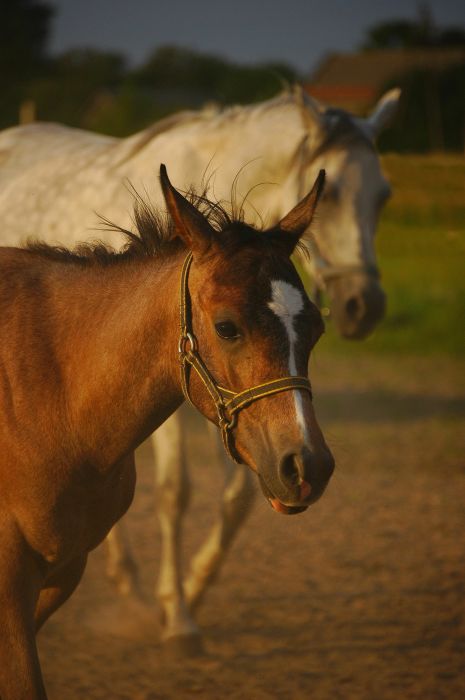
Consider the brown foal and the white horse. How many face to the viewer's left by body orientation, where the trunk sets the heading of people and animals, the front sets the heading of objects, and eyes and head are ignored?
0

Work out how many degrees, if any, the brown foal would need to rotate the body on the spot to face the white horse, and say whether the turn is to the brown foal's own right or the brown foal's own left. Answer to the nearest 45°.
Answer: approximately 135° to the brown foal's own left

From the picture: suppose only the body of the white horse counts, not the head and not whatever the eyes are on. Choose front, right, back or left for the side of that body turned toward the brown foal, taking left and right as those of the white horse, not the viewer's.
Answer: right

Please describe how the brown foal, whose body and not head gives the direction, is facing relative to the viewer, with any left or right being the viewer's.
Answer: facing the viewer and to the right of the viewer

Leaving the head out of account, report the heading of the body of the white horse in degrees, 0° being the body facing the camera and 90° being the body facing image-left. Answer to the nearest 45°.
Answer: approximately 270°
